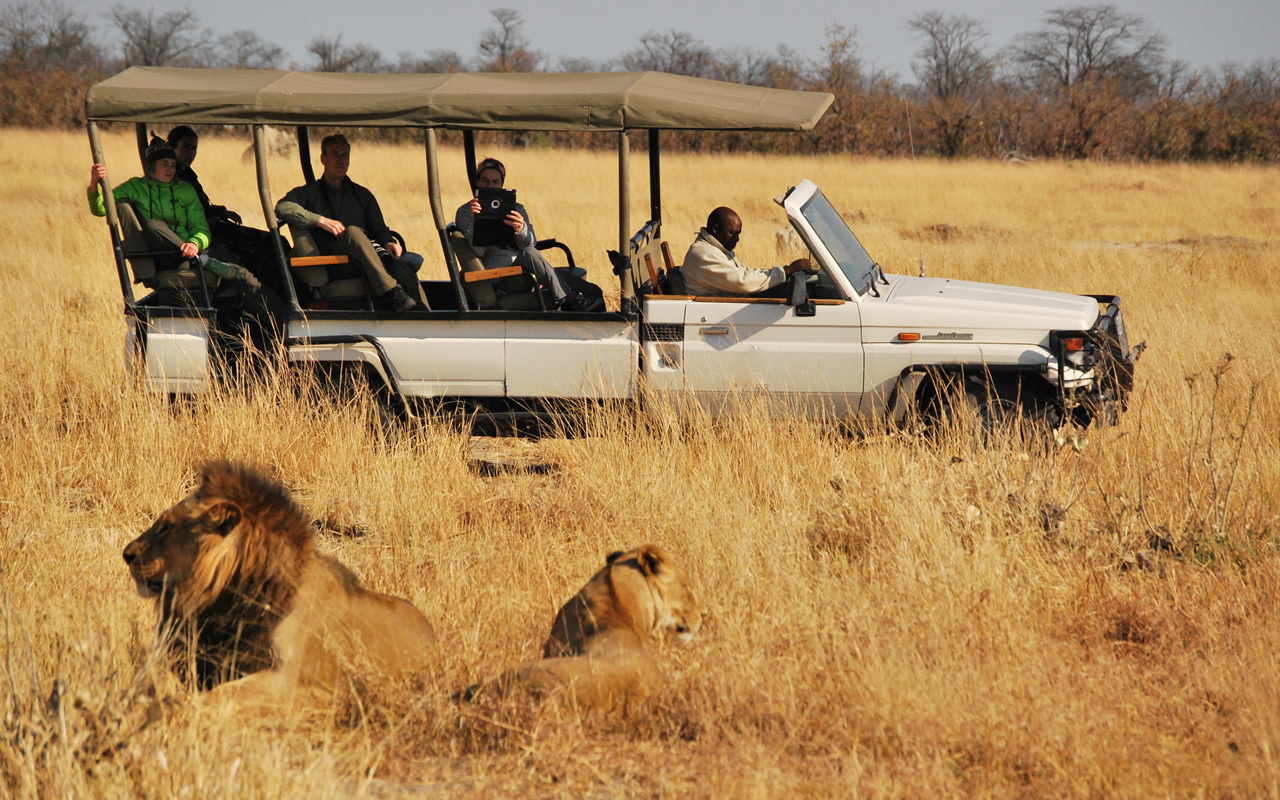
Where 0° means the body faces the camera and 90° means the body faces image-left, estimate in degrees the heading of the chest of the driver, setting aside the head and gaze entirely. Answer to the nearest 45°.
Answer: approximately 270°

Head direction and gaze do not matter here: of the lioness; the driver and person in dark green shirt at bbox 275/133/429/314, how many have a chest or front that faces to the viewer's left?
0

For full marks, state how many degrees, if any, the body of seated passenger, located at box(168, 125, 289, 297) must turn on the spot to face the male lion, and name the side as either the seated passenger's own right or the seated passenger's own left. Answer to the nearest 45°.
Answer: approximately 45° to the seated passenger's own right

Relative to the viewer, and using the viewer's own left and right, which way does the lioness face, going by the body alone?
facing away from the viewer and to the right of the viewer

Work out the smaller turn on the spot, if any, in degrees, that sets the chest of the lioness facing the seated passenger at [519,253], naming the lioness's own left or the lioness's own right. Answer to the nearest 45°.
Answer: approximately 45° to the lioness's own left

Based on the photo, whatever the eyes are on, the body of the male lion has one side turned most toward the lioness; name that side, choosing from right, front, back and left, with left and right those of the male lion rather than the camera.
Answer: back

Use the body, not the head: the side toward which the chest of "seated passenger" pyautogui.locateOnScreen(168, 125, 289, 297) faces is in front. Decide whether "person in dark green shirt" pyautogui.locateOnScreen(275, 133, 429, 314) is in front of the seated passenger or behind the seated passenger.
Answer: in front

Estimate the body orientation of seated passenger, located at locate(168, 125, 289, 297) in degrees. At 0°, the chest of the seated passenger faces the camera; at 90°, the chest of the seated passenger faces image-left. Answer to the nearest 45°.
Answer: approximately 315°

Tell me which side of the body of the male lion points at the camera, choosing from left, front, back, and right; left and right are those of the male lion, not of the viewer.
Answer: left

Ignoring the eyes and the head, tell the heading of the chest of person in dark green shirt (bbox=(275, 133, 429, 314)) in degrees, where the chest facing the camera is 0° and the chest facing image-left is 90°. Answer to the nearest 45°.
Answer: approximately 315°

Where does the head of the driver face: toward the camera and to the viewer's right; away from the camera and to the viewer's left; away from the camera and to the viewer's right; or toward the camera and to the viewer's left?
toward the camera and to the viewer's right

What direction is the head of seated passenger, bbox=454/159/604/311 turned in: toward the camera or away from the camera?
toward the camera

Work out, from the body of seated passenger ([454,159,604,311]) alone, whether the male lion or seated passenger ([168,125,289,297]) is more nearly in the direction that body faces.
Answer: the male lion

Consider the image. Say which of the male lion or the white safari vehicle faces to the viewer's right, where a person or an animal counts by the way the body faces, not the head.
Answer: the white safari vehicle

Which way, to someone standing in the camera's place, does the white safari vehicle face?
facing to the right of the viewer
